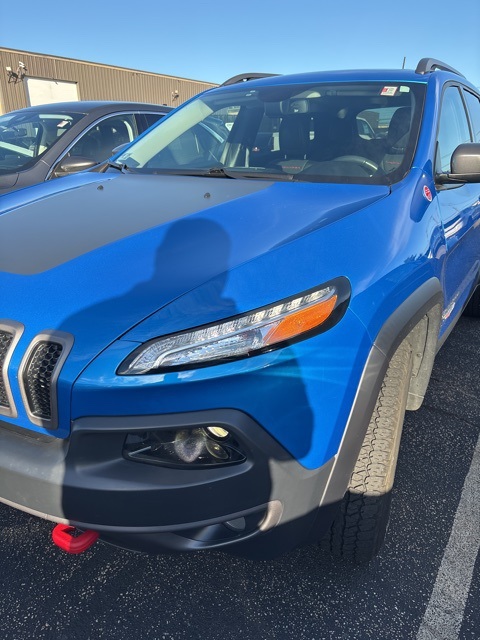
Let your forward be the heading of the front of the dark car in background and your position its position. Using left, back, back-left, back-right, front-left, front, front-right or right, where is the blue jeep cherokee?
front-left

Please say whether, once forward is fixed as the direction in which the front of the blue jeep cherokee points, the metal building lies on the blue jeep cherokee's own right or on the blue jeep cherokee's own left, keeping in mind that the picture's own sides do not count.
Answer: on the blue jeep cherokee's own right

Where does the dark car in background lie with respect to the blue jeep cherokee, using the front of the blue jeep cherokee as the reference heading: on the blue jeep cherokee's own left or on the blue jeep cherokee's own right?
on the blue jeep cherokee's own right

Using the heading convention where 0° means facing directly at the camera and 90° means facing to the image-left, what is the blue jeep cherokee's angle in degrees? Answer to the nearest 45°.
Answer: approximately 45°

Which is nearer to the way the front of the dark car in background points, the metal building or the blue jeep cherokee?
the blue jeep cherokee

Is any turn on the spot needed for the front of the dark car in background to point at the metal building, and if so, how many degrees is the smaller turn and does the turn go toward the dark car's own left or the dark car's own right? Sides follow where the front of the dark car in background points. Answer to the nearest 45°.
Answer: approximately 135° to the dark car's own right
